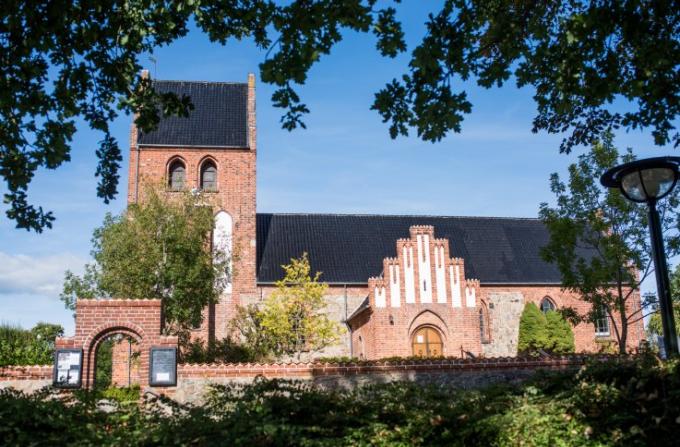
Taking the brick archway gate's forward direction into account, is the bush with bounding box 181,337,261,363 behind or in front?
behind

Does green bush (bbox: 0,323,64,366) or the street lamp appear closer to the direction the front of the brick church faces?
the street lamp

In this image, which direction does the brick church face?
toward the camera

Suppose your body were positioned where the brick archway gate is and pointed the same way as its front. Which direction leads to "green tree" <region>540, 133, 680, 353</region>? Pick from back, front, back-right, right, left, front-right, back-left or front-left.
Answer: left

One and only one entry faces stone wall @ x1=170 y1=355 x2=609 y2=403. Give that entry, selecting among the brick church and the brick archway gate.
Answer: the brick church

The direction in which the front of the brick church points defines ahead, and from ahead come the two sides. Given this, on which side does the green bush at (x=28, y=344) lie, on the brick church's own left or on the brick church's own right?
on the brick church's own right

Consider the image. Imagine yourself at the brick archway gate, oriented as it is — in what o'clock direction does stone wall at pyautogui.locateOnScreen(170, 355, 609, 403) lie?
The stone wall is roughly at 9 o'clock from the brick archway gate.

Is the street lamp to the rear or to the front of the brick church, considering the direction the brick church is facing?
to the front

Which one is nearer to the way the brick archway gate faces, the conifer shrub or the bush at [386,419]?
the bush

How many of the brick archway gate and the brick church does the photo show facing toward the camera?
2

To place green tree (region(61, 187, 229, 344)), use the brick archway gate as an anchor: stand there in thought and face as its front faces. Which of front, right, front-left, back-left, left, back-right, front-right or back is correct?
back
